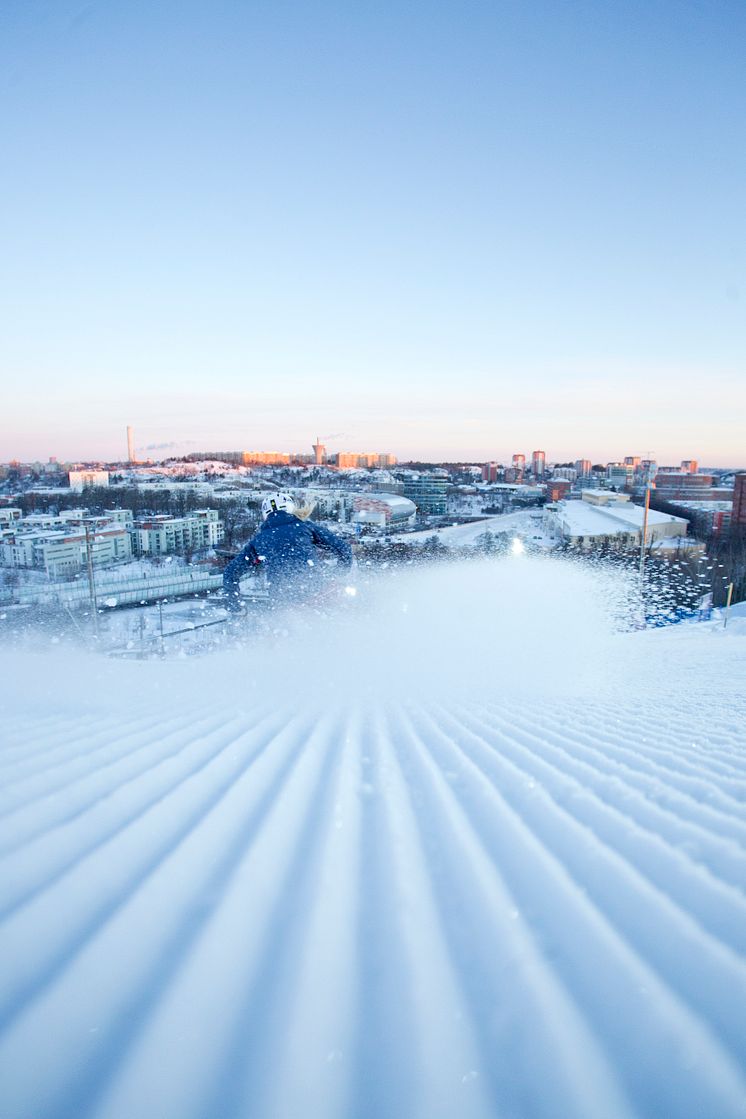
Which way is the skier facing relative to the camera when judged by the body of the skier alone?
away from the camera

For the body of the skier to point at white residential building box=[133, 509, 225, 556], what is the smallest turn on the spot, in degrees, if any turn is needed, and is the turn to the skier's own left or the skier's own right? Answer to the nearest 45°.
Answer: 0° — they already face it

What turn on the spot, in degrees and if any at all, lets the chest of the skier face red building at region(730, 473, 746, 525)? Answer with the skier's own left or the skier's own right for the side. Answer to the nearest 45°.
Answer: approximately 45° to the skier's own right
